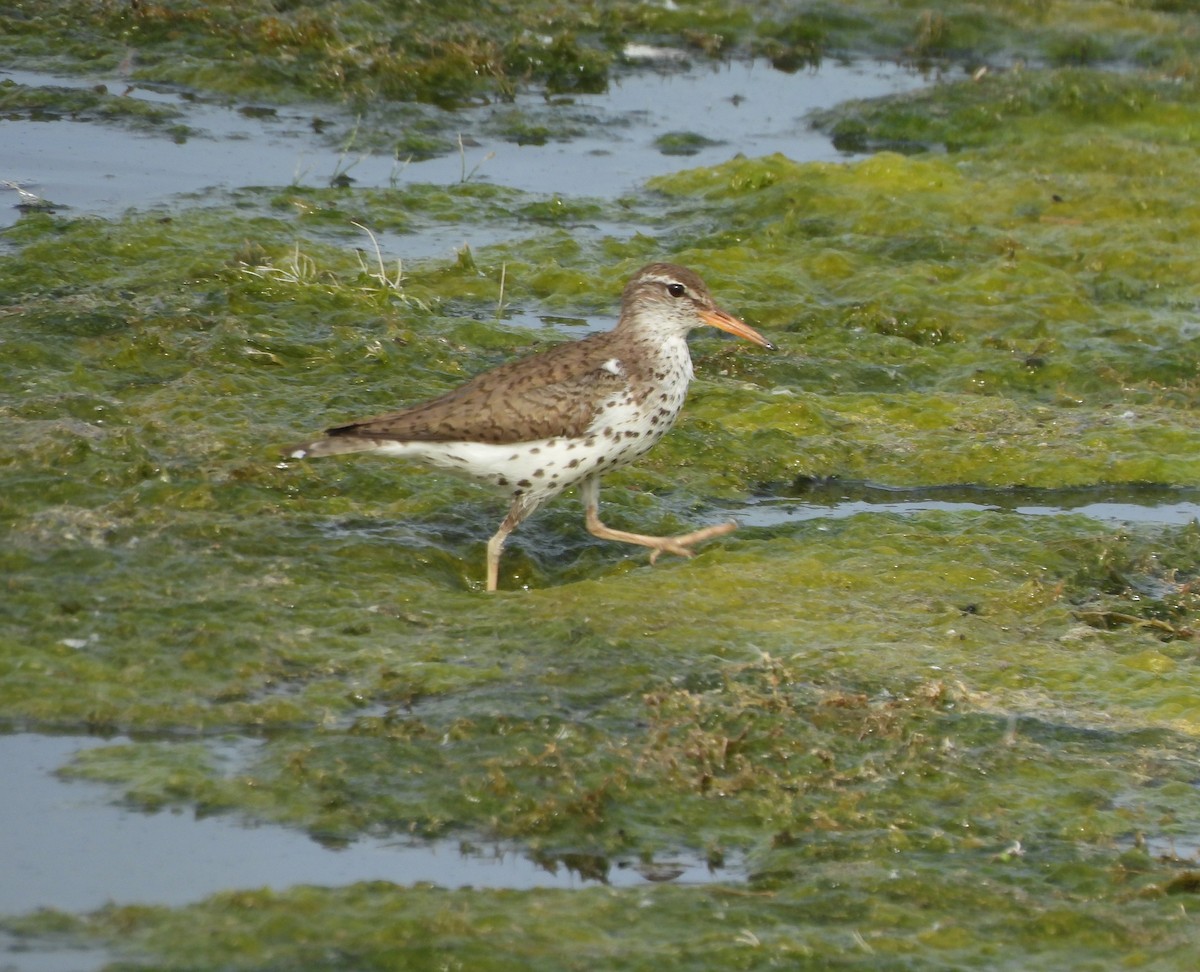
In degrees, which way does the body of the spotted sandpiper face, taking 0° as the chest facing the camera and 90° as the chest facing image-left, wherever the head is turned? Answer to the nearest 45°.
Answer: approximately 270°
